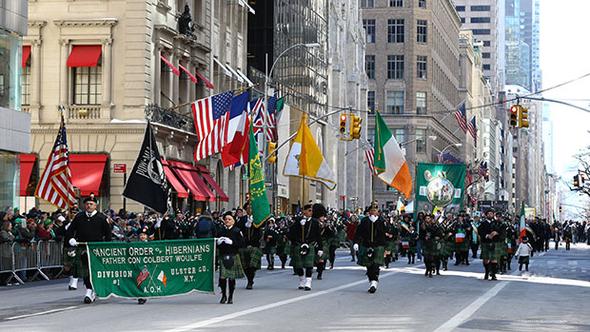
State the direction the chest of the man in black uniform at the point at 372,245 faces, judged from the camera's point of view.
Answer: toward the camera

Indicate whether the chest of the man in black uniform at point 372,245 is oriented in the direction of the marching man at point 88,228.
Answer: no

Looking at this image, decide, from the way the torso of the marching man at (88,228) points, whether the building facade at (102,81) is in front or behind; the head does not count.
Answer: behind

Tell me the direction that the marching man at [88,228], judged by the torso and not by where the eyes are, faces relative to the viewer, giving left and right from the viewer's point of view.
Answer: facing the viewer

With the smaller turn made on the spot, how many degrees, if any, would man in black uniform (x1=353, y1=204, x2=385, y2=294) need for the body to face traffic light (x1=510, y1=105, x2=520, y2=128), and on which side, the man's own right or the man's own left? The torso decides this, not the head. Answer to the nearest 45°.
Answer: approximately 180°

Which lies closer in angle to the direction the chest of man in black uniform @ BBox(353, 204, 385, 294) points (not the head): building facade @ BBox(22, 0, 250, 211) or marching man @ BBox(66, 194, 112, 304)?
the marching man

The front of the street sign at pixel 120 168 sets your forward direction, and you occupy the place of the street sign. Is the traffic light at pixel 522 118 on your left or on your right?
on your left

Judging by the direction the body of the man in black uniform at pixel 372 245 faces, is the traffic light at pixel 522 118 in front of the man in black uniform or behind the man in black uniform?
behind

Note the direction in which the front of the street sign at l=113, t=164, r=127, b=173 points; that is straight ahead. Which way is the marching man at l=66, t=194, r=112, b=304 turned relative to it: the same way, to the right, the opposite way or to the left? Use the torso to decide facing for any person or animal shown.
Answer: the same way

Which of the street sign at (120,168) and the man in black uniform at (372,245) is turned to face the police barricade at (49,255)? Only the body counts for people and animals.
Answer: the street sign

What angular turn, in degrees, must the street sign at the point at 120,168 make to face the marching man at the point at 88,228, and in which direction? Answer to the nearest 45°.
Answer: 0° — it already faces them

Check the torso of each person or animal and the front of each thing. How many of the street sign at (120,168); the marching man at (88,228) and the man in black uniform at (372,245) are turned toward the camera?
3

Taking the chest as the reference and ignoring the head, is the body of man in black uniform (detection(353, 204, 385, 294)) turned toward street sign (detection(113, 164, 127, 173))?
no

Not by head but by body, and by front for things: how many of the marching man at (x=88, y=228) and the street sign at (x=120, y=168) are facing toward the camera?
2
